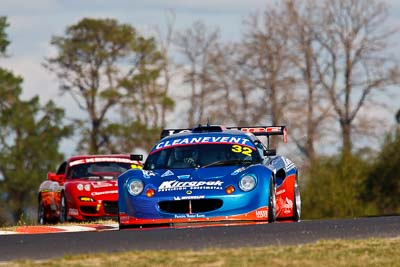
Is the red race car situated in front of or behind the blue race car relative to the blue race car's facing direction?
behind

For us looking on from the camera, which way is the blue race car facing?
facing the viewer
